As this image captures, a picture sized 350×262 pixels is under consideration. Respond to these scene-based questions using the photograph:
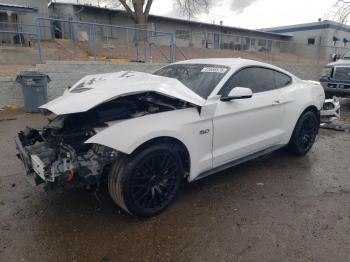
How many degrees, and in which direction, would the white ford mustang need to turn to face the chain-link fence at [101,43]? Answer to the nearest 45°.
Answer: approximately 135° to its right

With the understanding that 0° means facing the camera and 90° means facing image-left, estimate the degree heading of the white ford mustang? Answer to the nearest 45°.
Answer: approximately 45°

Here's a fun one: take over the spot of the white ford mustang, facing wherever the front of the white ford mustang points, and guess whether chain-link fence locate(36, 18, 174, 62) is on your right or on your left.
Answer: on your right

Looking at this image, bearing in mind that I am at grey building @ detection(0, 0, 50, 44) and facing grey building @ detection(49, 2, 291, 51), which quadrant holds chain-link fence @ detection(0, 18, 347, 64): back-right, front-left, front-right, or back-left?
front-right

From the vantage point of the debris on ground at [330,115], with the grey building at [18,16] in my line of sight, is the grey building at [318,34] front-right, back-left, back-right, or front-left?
front-right

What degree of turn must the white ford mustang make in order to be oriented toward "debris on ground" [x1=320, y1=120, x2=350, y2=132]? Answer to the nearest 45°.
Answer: approximately 180°

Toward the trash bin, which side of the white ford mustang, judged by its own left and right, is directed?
right

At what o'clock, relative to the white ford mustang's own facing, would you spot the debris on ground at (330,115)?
The debris on ground is roughly at 6 o'clock from the white ford mustang.

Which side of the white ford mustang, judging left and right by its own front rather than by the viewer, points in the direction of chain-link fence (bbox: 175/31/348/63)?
back

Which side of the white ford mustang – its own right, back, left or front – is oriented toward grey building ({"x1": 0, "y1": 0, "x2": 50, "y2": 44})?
right

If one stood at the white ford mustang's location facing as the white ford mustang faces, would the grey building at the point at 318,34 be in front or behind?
behind
